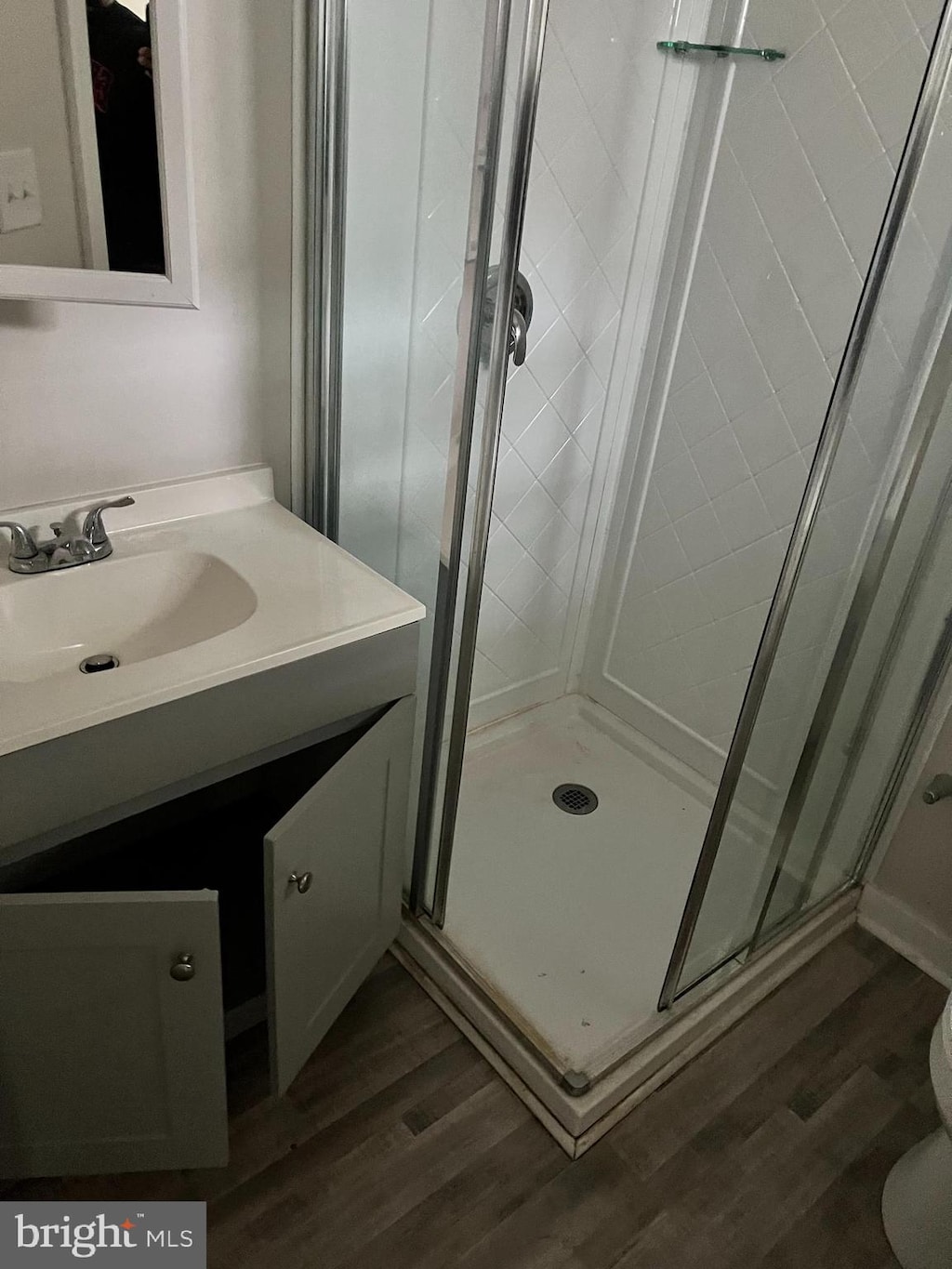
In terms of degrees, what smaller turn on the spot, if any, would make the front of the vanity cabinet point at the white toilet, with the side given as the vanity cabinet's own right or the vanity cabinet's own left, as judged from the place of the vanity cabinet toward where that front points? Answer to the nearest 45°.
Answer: approximately 45° to the vanity cabinet's own left

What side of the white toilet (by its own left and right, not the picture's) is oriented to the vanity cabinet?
front

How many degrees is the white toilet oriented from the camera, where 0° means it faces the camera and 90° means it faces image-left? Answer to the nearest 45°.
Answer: approximately 45°

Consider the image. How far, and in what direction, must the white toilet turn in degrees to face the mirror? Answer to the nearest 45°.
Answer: approximately 45° to its right

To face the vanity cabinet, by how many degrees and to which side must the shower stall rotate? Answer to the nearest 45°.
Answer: approximately 45° to its right

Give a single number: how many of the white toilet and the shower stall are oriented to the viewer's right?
0

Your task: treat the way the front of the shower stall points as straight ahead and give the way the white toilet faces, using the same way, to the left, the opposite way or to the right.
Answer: to the right

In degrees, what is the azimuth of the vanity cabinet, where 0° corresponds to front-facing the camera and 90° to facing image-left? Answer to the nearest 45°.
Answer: approximately 315°

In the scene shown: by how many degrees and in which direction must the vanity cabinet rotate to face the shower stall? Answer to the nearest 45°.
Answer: approximately 90° to its left

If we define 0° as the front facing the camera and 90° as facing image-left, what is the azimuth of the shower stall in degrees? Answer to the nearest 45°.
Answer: approximately 0°
